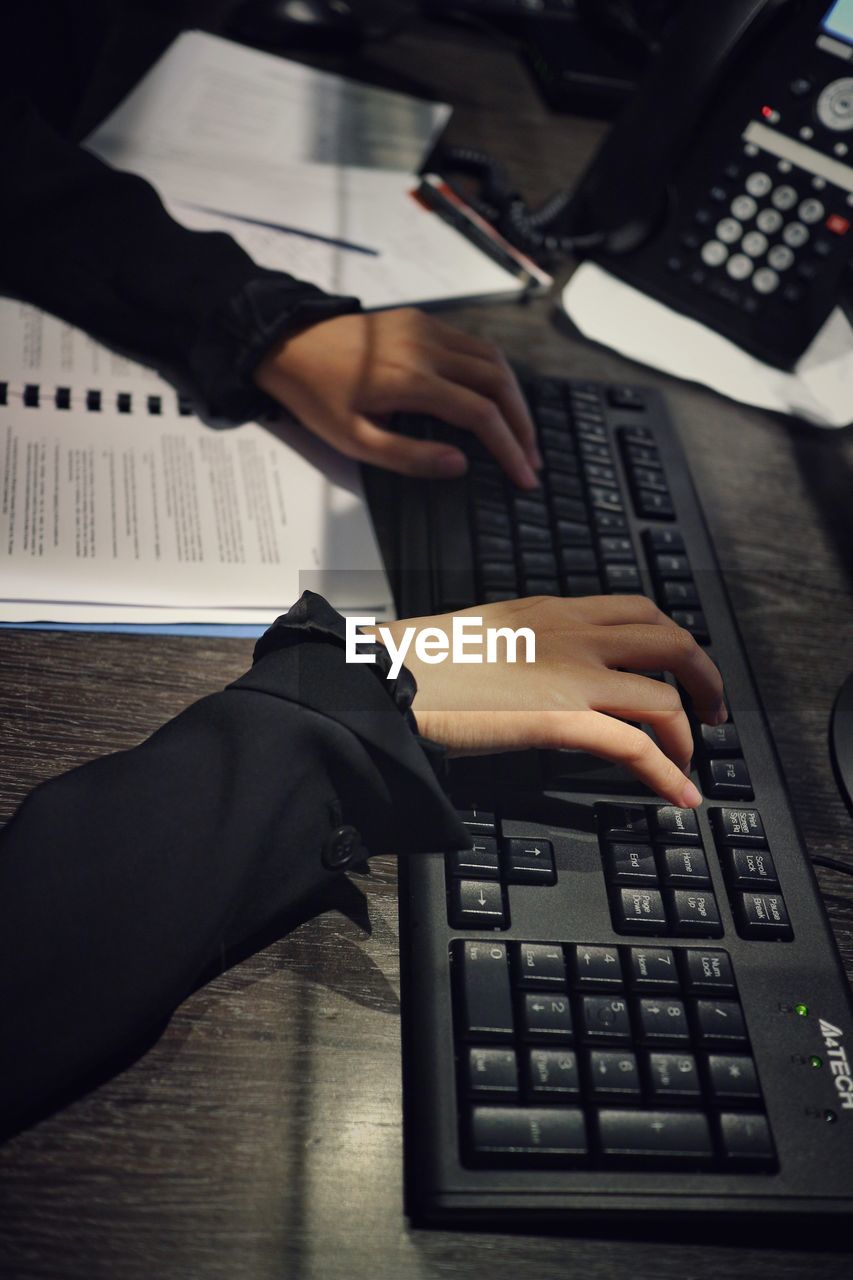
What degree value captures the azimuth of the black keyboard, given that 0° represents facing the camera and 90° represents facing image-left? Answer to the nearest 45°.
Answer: approximately 90°

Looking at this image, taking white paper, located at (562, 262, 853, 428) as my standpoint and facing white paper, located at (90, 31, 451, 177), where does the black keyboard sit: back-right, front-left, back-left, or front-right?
back-left

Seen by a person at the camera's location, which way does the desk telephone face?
facing the viewer and to the left of the viewer

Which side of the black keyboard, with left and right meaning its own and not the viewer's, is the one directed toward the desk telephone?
right

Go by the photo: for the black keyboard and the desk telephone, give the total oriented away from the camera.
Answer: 0
